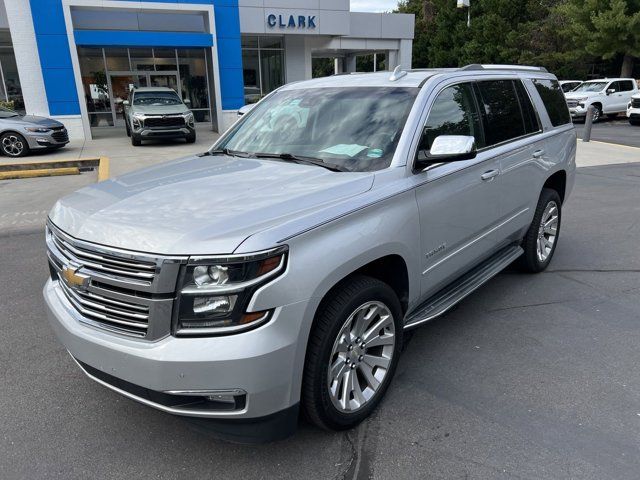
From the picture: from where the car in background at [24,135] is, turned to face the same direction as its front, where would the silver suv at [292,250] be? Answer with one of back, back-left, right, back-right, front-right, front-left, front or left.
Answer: front-right

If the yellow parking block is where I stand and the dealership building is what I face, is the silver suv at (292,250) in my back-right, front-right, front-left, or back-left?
back-right

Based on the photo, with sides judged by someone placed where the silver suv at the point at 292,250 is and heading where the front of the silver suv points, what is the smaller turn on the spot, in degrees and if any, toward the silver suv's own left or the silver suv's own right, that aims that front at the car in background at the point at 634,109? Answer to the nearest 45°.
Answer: approximately 180°

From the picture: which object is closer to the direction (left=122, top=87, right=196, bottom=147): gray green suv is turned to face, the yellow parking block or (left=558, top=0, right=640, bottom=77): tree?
the yellow parking block

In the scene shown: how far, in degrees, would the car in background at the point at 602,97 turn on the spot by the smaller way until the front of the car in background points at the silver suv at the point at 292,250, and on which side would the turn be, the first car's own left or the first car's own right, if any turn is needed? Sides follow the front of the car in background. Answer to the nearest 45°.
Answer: approximately 45° to the first car's own left

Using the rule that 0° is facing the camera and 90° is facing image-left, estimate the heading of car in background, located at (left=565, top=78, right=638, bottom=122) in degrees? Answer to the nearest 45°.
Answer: approximately 45°

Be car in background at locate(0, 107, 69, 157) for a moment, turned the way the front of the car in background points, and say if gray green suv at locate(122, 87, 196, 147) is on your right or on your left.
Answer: on your left

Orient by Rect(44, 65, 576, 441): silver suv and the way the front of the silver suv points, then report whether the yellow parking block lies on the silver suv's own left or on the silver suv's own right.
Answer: on the silver suv's own right

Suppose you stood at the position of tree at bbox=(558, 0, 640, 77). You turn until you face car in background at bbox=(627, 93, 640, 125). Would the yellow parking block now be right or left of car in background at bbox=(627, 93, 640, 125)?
right

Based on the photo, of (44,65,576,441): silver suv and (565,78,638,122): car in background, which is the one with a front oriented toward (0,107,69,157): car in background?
(565,78,638,122): car in background
